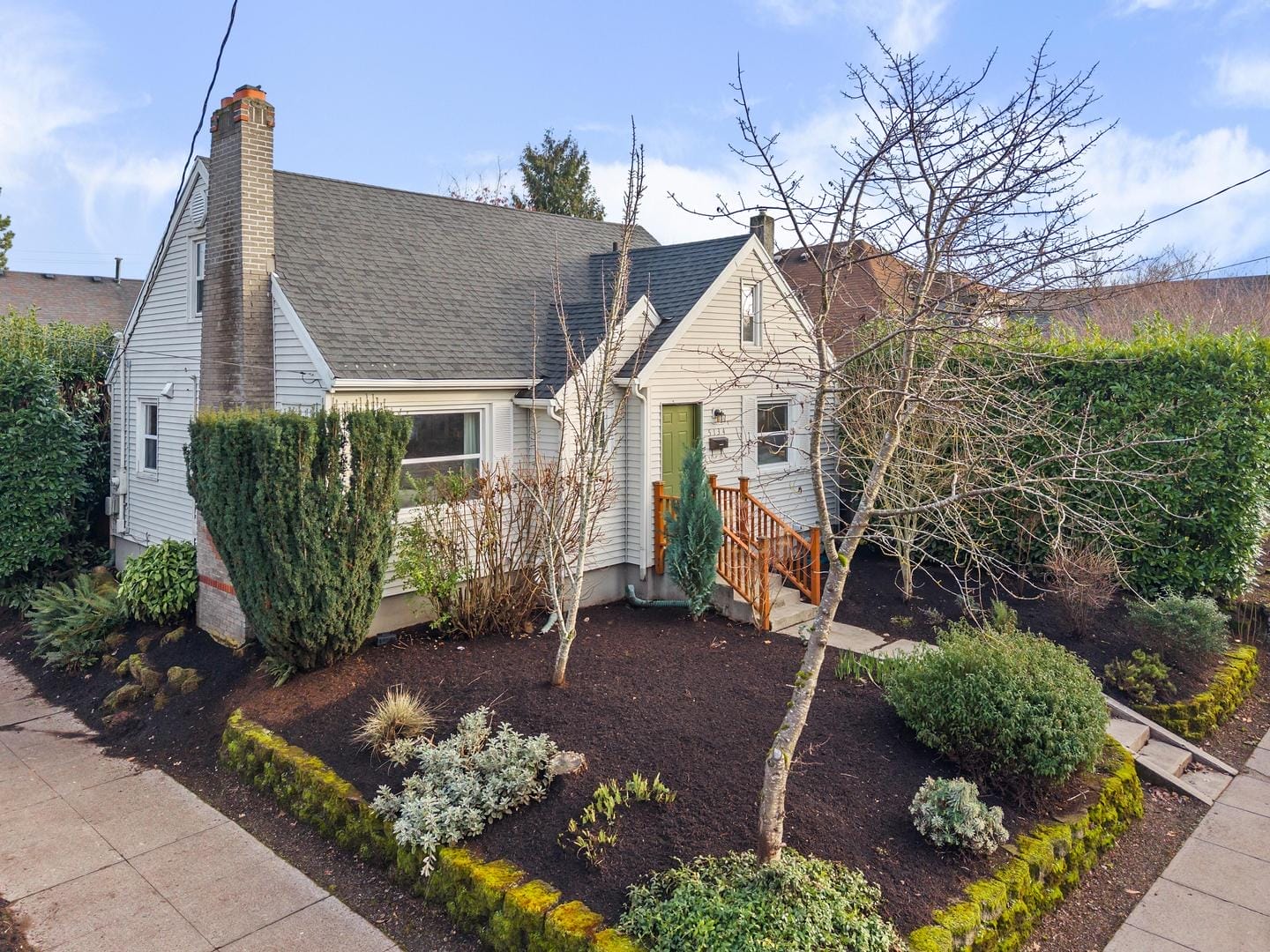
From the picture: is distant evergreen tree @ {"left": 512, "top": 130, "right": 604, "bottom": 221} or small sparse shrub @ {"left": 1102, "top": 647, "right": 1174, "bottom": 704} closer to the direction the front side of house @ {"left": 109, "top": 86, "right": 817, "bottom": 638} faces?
the small sparse shrub

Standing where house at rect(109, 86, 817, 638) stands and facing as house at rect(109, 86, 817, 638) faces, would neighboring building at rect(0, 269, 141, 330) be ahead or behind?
behind

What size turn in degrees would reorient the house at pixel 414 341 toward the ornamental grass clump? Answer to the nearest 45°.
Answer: approximately 45° to its right

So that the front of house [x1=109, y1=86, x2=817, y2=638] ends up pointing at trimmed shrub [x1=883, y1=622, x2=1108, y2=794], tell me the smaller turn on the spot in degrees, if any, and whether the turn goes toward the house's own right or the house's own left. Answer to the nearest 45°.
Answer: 0° — it already faces it

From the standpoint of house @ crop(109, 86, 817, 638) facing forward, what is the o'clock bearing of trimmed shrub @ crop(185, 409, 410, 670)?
The trimmed shrub is roughly at 2 o'clock from the house.

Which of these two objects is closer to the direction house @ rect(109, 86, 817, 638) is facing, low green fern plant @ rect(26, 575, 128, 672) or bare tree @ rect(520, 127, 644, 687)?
the bare tree

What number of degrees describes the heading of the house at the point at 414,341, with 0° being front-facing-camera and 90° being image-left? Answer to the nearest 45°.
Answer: approximately 315°

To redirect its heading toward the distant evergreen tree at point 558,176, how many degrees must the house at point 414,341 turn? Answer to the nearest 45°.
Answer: approximately 135° to its left

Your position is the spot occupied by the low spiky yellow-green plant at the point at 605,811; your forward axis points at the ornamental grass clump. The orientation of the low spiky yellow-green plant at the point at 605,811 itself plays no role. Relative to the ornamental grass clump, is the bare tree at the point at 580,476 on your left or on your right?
right

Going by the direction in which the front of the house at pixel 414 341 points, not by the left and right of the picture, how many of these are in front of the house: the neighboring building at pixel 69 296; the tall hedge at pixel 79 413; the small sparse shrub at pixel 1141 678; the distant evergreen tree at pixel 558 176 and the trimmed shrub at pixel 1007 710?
2

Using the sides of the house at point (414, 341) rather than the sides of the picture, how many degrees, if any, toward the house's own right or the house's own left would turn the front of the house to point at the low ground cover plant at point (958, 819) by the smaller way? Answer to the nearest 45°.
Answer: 0° — it already faces it

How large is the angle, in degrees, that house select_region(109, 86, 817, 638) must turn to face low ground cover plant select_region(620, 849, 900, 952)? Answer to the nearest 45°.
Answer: approximately 45° to its right

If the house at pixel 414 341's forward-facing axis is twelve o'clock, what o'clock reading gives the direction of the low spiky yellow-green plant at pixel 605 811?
The low spiky yellow-green plant is roughly at 1 o'clock from the house.
